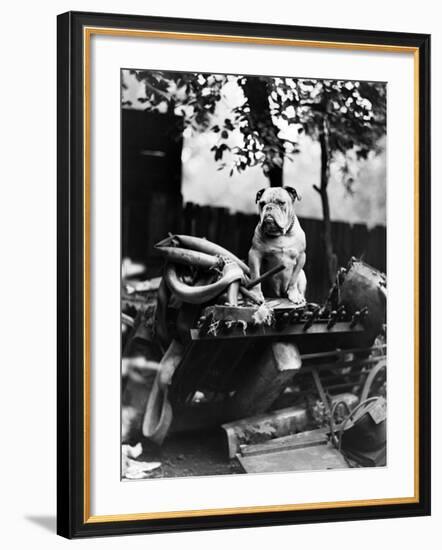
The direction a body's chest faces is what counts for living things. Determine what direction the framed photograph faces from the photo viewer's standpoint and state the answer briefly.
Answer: facing the viewer and to the right of the viewer
